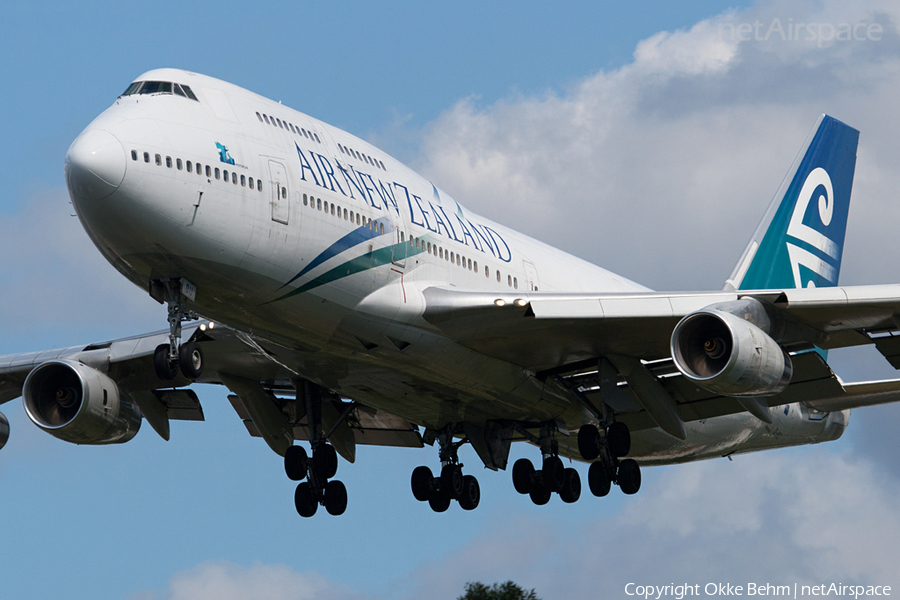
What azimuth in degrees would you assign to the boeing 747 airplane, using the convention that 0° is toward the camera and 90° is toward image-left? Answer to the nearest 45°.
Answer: approximately 45°
